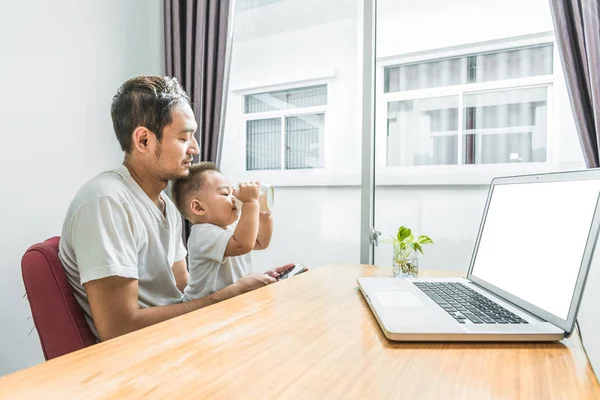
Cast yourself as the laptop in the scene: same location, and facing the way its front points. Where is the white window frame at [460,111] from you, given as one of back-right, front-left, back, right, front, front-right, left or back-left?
back-right

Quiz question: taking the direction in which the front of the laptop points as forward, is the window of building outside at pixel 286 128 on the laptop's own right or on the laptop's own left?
on the laptop's own right

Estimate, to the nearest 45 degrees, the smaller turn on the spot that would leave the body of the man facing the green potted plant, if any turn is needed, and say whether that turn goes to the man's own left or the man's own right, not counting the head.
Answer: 0° — they already face it

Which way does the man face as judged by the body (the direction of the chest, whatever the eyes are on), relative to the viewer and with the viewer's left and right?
facing to the right of the viewer

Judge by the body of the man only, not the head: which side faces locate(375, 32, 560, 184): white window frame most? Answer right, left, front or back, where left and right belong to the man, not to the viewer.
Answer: front

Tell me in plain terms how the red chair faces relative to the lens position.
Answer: facing to the right of the viewer

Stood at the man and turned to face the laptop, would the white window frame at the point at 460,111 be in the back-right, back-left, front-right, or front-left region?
front-left

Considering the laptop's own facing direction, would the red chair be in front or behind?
in front

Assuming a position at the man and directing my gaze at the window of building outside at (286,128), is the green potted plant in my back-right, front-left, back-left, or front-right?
front-right

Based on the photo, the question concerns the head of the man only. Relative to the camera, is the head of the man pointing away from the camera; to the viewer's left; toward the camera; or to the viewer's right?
to the viewer's right

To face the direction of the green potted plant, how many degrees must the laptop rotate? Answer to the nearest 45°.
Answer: approximately 90° to its right

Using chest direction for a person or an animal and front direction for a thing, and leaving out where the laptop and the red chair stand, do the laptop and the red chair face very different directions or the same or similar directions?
very different directions

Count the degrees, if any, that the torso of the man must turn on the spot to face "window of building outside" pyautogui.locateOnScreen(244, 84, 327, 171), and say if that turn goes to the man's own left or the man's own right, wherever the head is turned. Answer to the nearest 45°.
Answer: approximately 45° to the man's own left

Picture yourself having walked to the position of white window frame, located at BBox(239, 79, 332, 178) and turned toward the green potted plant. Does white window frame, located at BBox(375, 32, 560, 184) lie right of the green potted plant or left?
left
